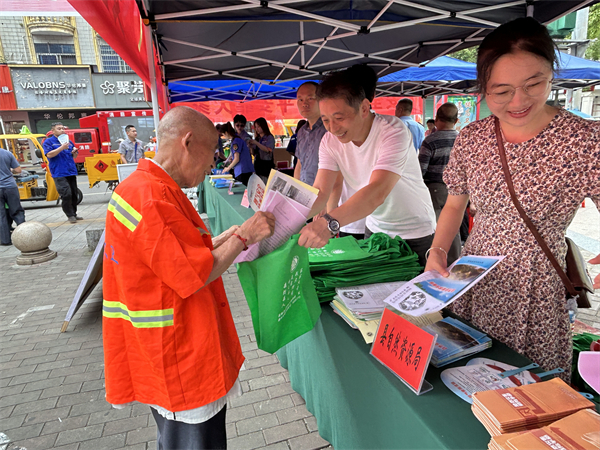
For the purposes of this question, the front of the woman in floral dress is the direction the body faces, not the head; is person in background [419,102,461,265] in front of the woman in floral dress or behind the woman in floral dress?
behind

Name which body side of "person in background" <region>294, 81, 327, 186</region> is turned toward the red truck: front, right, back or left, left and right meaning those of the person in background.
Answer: right

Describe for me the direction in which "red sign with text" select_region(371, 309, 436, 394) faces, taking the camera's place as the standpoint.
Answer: facing the viewer and to the left of the viewer

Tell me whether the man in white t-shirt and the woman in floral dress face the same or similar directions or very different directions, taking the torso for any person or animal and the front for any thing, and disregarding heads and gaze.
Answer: same or similar directions

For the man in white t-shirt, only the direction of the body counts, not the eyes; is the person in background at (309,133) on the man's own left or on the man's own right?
on the man's own right

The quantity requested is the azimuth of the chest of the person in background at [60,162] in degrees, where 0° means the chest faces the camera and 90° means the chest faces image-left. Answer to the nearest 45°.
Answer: approximately 315°

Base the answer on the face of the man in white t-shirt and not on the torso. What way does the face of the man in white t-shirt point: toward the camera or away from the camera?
toward the camera

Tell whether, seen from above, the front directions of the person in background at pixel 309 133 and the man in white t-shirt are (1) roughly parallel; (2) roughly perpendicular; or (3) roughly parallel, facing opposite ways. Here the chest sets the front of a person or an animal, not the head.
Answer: roughly parallel

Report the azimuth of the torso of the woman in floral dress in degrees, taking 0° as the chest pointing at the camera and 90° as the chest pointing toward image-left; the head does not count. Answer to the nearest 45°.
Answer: approximately 0°

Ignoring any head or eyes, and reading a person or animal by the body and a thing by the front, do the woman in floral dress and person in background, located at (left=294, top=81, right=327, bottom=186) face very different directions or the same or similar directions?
same or similar directions

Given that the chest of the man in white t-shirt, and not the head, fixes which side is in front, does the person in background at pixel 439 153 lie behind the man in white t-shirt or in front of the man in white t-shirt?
behind

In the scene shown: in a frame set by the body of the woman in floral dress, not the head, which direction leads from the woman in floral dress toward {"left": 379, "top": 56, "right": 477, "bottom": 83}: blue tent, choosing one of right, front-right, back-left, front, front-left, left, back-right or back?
back

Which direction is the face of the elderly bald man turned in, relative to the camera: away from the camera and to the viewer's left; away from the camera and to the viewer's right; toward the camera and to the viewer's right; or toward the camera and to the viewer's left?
away from the camera and to the viewer's right
